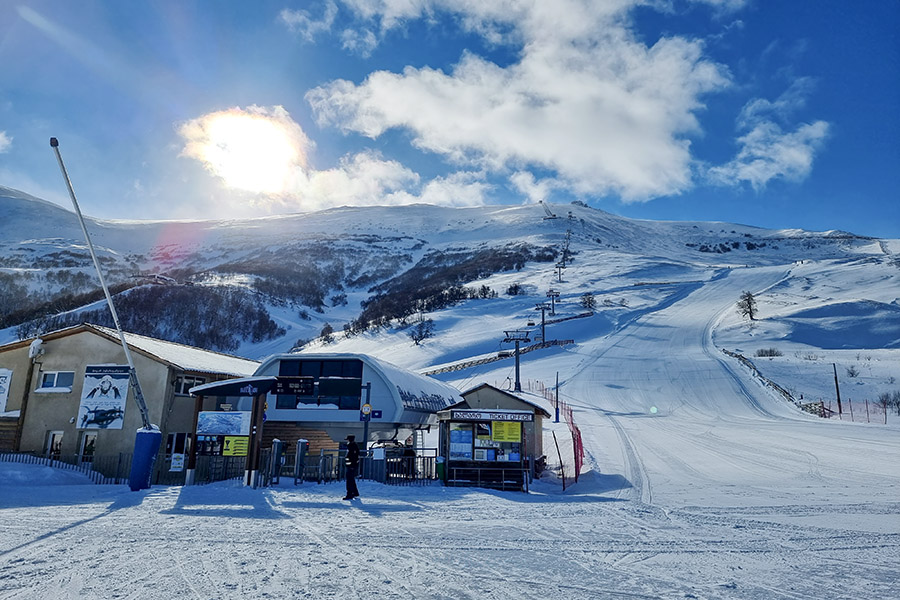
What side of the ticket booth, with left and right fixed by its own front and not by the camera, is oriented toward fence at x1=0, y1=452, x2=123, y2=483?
right

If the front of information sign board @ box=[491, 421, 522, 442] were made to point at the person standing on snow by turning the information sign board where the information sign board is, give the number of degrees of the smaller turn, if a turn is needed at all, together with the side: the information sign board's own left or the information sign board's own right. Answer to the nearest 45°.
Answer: approximately 45° to the information sign board's own right

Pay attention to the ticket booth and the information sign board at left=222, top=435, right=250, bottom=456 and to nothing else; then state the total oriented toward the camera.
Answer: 2

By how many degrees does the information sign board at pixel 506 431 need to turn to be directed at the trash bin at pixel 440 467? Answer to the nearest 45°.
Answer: approximately 90° to its right

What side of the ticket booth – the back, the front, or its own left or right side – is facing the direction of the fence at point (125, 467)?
right

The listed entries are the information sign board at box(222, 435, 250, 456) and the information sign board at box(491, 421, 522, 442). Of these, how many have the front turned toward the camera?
2

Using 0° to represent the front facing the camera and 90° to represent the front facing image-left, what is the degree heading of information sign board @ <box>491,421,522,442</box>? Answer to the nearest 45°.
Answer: approximately 0°

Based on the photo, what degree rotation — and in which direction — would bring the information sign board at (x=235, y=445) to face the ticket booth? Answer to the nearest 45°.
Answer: approximately 90° to its left

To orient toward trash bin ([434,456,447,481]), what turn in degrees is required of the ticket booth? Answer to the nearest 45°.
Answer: approximately 90° to its right

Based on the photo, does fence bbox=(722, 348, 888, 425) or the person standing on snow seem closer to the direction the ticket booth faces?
the person standing on snow

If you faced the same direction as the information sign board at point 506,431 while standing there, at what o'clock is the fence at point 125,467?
The fence is roughly at 3 o'clock from the information sign board.
